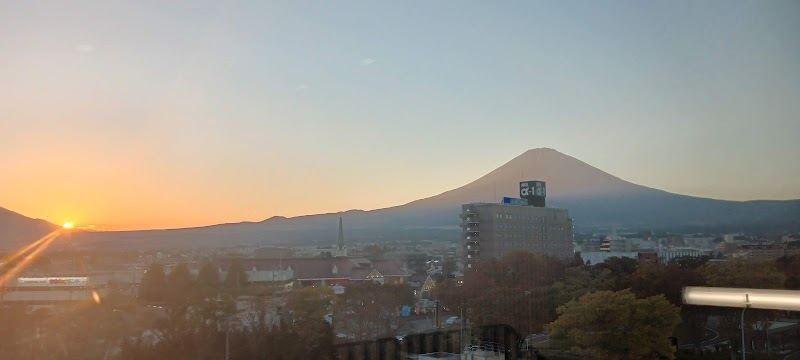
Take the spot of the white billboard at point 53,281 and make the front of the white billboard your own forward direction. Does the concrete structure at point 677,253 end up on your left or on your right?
on your left

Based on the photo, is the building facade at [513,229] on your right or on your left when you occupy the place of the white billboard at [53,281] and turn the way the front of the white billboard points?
on your left

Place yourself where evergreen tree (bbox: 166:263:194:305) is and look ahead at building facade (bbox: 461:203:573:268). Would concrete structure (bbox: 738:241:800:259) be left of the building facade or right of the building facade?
right

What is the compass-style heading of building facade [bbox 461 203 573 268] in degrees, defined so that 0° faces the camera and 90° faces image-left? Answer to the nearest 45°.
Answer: approximately 315°

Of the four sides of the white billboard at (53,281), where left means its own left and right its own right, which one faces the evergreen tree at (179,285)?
left

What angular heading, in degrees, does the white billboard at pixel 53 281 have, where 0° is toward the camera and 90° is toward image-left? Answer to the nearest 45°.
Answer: approximately 0°
